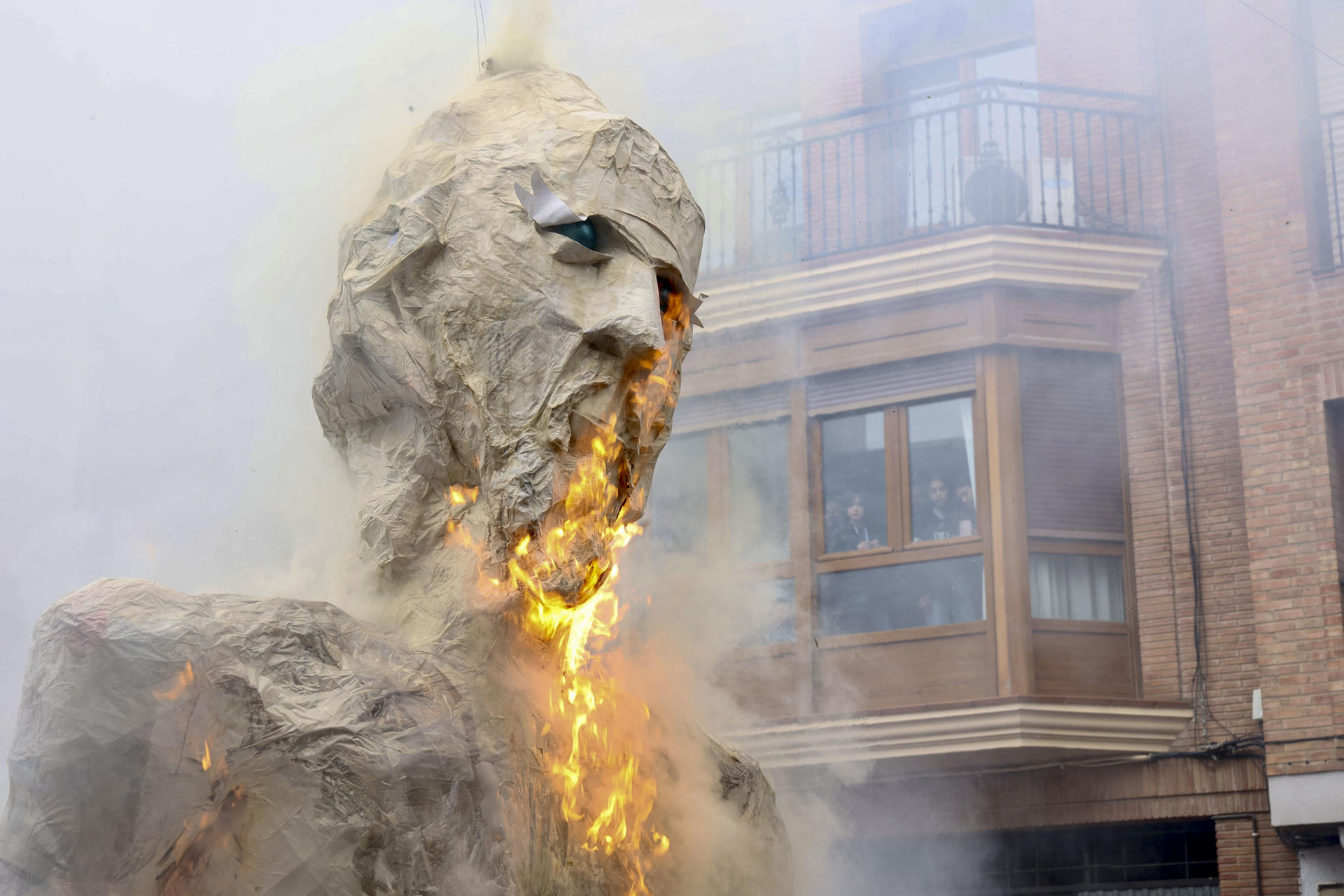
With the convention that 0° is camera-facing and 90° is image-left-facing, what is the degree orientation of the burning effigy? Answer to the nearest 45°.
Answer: approximately 315°

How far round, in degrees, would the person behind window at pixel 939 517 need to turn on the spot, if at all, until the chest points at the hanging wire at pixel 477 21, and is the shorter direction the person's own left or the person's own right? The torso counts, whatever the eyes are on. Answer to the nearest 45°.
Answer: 0° — they already face it

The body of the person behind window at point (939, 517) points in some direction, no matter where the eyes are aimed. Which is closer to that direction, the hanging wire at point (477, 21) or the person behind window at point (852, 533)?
the hanging wire

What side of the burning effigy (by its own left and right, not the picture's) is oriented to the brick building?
left

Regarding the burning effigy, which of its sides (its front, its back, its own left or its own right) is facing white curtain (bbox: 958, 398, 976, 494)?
left
